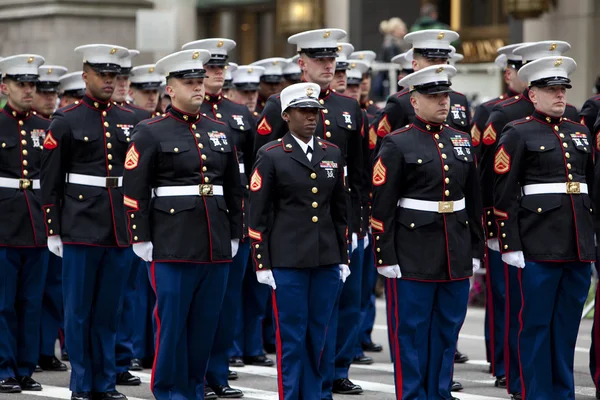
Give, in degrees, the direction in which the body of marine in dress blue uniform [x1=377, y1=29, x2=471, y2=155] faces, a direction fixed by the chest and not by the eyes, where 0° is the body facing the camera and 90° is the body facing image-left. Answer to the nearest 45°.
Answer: approximately 315°

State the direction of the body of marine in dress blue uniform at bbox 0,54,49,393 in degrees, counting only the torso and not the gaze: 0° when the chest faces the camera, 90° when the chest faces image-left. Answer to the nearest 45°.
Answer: approximately 315°

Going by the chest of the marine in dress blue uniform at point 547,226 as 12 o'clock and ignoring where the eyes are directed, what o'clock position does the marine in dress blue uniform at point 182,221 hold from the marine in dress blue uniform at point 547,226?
the marine in dress blue uniform at point 182,221 is roughly at 4 o'clock from the marine in dress blue uniform at point 547,226.

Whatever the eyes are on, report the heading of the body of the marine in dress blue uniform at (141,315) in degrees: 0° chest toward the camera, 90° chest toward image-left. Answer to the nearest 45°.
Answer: approximately 315°

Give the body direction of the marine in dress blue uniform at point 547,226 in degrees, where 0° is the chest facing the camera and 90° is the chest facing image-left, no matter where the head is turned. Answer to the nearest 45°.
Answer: approximately 315°

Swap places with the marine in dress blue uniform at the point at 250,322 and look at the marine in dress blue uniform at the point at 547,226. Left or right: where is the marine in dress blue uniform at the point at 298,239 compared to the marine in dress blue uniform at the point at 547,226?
right

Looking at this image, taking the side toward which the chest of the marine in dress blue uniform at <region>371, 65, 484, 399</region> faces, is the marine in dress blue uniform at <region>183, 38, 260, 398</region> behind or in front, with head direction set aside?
behind

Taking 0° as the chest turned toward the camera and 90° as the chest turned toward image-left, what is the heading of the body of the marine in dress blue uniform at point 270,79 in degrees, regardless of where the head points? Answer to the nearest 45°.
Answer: approximately 315°

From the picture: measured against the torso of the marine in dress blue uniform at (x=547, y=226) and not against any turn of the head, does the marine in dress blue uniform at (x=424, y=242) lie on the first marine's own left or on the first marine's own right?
on the first marine's own right
